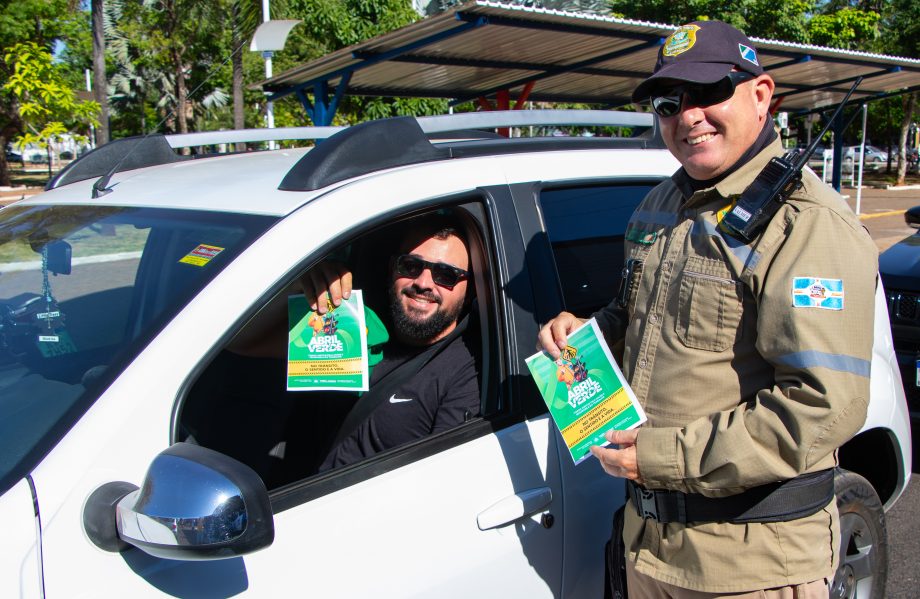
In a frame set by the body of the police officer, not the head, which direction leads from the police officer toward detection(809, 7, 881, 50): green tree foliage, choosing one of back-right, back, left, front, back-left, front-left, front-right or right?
back-right

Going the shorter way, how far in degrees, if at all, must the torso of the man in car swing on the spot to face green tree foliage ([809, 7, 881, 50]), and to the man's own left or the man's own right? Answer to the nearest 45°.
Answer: approximately 180°

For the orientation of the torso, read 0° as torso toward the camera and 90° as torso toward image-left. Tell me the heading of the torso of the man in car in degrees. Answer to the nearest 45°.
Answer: approximately 45°

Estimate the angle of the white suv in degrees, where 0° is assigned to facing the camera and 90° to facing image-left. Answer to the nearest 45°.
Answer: approximately 45°

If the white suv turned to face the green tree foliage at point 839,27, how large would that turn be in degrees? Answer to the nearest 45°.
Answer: approximately 180°

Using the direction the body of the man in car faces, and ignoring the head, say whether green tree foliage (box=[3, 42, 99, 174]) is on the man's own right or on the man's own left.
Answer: on the man's own right

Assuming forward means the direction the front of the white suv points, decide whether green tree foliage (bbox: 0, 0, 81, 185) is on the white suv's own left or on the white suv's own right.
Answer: on the white suv's own right

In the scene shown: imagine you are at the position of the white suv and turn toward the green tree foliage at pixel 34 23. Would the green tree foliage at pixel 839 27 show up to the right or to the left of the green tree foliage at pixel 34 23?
right
